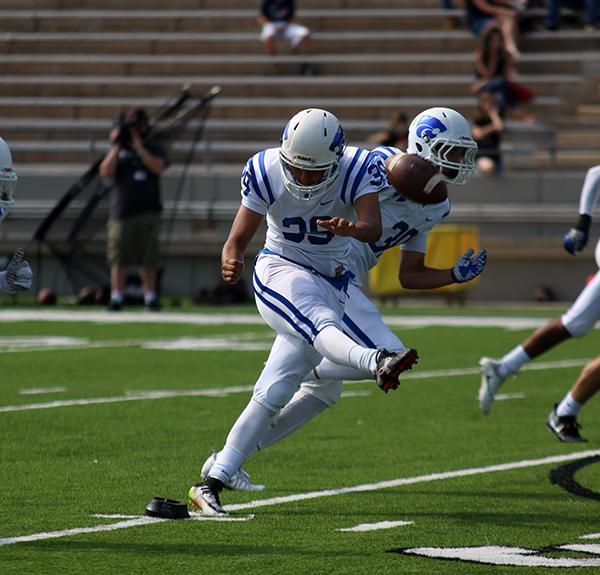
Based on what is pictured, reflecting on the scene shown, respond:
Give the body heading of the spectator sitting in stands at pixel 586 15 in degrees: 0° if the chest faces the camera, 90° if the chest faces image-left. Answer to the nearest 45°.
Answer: approximately 0°

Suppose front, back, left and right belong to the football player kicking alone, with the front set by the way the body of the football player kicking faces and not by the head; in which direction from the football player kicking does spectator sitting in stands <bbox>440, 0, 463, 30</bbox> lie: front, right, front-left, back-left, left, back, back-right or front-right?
back

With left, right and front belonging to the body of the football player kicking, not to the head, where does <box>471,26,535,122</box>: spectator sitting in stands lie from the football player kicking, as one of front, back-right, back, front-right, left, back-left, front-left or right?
back

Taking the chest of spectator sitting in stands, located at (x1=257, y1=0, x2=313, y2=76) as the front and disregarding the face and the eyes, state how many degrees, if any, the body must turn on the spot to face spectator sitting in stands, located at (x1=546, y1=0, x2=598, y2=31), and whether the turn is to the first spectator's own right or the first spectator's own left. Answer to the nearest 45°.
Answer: approximately 90° to the first spectator's own left

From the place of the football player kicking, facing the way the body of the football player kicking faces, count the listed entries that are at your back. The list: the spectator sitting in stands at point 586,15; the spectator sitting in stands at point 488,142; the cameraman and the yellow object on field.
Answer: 4

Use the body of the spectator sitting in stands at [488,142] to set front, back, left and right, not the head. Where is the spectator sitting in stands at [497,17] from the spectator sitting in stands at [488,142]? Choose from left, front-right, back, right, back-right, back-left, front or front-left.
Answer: back

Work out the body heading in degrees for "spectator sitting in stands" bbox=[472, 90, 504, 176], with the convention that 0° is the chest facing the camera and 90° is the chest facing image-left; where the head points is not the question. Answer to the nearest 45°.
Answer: approximately 0°

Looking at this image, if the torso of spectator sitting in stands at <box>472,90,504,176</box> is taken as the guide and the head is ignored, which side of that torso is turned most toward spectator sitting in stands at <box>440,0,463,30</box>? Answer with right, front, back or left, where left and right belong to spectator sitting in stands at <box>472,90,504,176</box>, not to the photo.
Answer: back

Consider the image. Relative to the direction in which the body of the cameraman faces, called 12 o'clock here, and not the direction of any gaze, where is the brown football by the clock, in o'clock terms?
The brown football is roughly at 12 o'clock from the cameraman.
